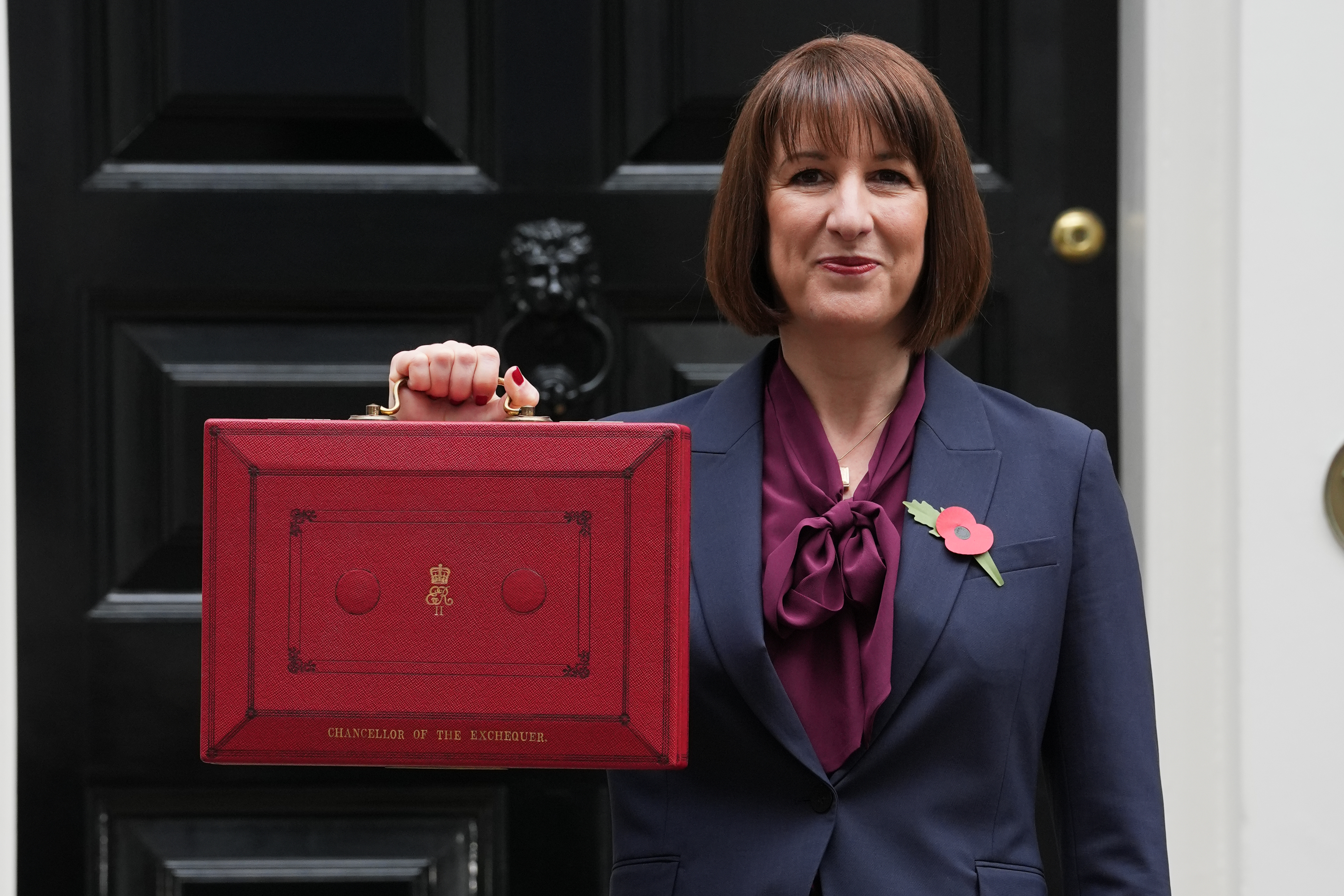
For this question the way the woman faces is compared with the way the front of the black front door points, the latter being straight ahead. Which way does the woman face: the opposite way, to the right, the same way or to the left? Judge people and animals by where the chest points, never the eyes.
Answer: the same way

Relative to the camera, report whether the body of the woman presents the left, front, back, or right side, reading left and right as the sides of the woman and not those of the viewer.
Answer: front

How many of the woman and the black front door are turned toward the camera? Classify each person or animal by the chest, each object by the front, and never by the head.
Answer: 2

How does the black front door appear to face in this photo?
toward the camera

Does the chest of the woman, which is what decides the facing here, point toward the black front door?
no

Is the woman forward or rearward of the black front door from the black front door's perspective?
forward

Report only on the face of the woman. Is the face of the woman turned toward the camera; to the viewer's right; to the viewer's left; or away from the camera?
toward the camera
